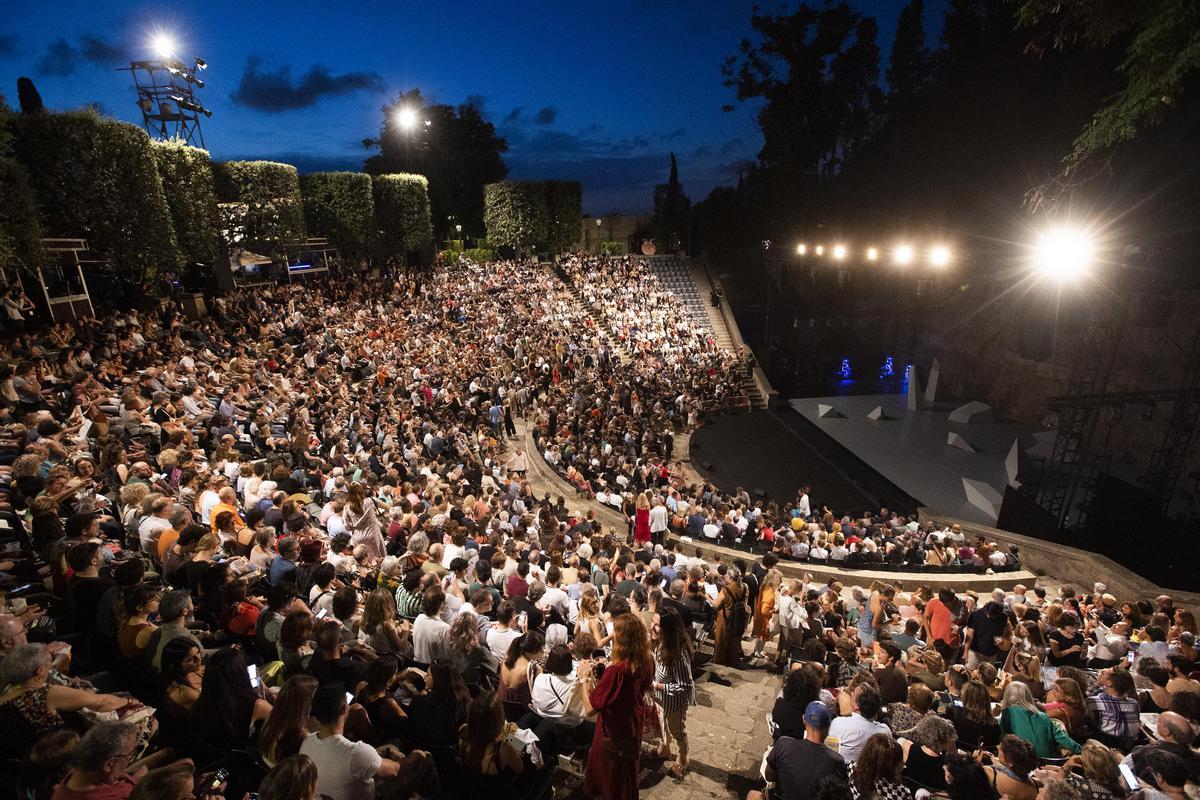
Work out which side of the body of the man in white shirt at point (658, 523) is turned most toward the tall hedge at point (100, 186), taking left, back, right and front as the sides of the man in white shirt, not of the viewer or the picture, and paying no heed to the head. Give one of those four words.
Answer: left

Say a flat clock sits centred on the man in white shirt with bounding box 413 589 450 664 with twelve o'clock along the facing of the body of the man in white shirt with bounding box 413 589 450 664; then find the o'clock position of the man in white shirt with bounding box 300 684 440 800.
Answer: the man in white shirt with bounding box 300 684 440 800 is roughly at 5 o'clock from the man in white shirt with bounding box 413 589 450 664.

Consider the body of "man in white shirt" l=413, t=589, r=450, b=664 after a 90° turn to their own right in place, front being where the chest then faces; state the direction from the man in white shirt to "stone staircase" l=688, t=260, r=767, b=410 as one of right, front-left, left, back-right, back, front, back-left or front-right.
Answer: left

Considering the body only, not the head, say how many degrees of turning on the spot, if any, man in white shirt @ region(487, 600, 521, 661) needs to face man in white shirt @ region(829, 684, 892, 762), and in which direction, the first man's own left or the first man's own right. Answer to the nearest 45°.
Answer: approximately 90° to the first man's own right

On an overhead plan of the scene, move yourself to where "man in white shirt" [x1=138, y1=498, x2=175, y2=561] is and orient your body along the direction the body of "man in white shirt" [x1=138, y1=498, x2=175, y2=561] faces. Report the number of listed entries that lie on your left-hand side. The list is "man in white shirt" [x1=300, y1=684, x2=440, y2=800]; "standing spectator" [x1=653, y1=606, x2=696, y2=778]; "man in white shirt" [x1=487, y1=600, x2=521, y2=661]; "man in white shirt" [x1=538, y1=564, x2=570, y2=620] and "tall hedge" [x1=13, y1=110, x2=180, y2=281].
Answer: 1

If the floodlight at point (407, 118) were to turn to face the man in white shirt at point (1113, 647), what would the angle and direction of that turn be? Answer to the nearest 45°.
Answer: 0° — it already faces them

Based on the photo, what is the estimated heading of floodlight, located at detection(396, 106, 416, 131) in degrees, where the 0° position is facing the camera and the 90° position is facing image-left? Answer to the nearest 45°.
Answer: approximately 0°

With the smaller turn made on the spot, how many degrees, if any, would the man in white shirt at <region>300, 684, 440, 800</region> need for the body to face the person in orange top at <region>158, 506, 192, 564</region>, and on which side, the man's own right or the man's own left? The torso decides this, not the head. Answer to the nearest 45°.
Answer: approximately 45° to the man's own left

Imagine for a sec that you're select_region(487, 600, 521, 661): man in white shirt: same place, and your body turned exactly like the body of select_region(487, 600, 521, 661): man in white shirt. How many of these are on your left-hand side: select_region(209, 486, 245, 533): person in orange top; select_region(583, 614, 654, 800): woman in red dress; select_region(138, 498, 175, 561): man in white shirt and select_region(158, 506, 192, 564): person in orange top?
3

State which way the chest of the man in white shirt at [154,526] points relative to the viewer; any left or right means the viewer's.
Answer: facing to the right of the viewer

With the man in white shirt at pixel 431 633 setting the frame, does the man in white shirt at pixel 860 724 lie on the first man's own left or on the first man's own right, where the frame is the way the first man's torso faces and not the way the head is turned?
on the first man's own right

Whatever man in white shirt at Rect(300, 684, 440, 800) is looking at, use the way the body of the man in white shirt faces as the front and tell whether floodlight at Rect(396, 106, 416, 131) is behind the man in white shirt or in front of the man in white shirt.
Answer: in front
